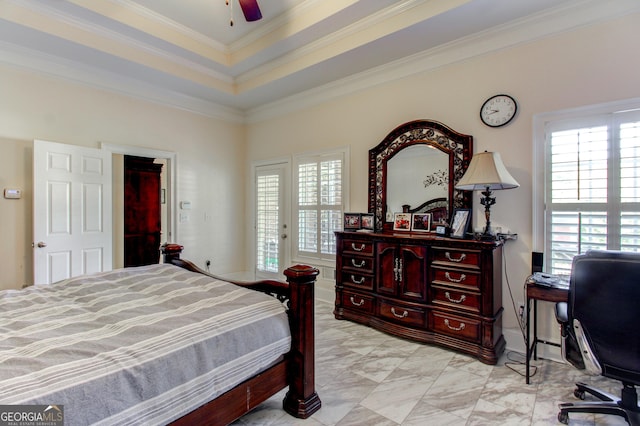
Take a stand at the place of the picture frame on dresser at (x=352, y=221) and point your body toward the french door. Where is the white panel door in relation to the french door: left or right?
left

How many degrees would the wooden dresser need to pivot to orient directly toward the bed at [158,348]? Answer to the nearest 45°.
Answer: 0° — it already faces it

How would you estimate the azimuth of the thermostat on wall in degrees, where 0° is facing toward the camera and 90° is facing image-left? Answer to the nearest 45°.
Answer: approximately 0°

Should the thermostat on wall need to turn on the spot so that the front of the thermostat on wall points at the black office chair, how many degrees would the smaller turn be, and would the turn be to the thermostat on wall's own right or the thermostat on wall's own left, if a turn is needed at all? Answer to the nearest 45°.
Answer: approximately 45° to the thermostat on wall's own left

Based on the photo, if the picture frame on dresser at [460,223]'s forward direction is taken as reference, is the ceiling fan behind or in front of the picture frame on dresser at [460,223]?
in front

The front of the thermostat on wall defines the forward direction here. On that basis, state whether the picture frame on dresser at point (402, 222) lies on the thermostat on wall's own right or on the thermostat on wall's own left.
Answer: on the thermostat on wall's own left

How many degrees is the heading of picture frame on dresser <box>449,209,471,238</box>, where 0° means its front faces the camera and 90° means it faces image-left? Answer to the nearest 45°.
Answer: approximately 45°

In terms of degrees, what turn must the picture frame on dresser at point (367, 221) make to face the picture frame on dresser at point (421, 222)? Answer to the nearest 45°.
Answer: approximately 90° to its left

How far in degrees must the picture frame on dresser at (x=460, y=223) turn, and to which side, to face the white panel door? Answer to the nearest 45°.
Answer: approximately 45° to its right
